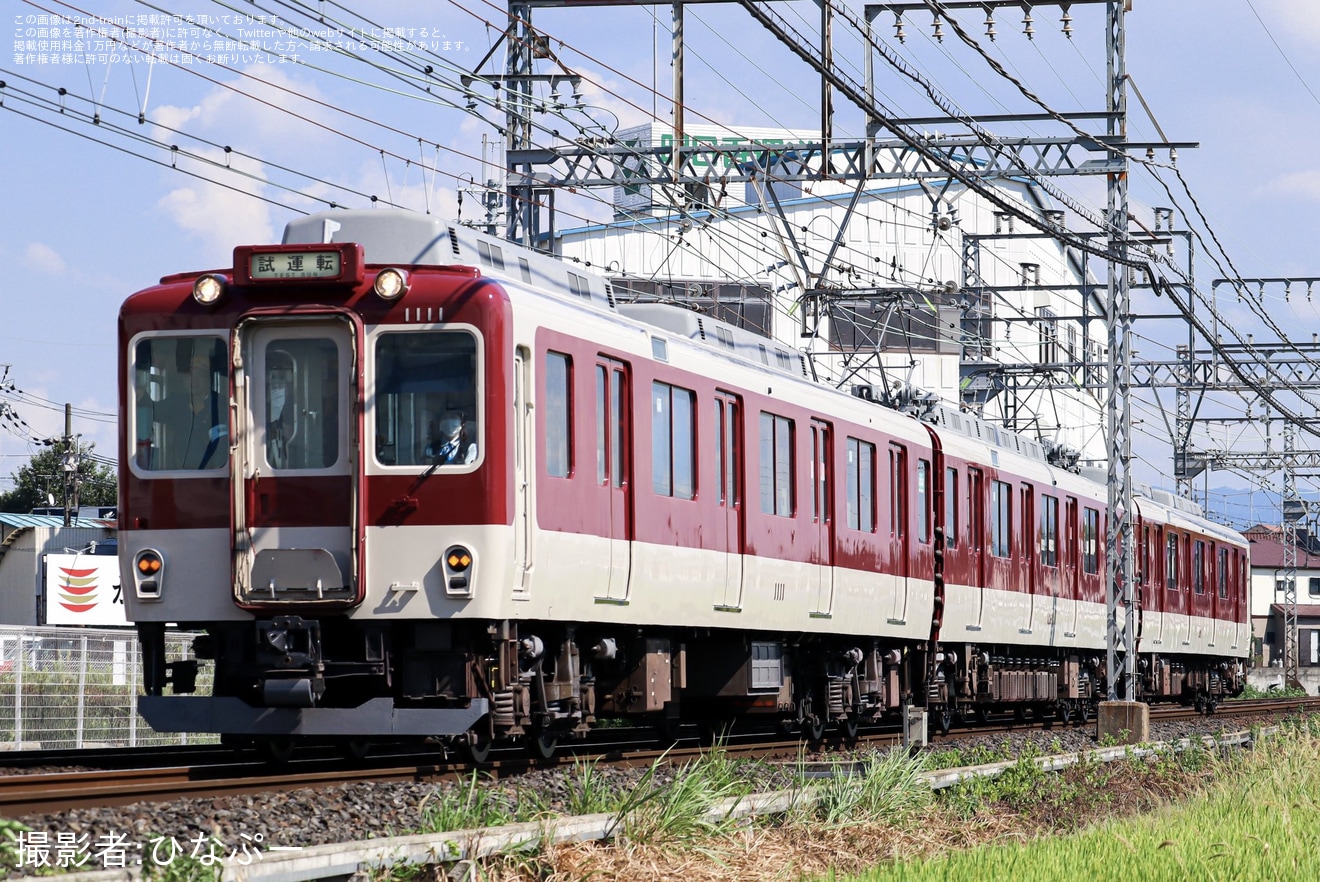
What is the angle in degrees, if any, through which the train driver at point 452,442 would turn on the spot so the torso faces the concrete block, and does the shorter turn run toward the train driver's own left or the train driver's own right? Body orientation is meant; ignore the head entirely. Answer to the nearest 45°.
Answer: approximately 180°

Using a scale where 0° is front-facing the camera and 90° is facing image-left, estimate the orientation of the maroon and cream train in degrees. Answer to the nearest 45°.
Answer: approximately 45°

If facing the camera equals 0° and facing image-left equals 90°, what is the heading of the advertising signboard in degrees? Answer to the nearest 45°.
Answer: approximately 0°

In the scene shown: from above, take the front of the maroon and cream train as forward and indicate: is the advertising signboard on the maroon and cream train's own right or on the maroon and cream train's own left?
on the maroon and cream train's own right

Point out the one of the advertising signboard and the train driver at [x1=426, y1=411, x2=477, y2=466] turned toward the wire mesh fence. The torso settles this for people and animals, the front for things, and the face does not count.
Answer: the advertising signboard
